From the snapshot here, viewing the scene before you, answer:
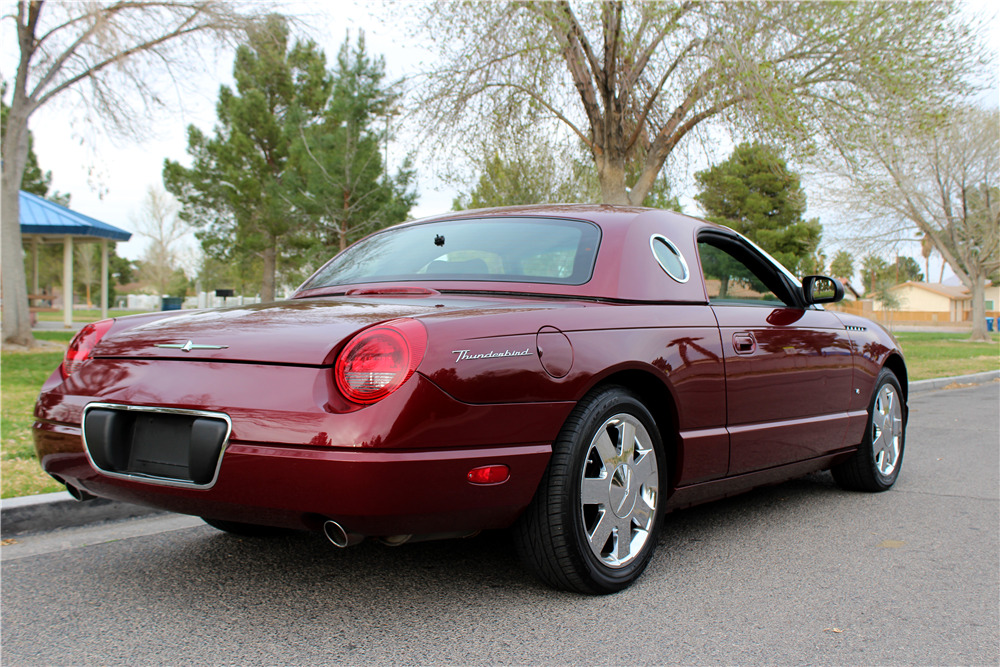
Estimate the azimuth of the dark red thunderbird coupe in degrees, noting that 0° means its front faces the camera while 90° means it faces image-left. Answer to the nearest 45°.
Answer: approximately 225°

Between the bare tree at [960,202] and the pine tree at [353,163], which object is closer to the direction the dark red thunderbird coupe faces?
the bare tree

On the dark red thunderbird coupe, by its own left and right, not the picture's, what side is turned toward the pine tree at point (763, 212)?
front

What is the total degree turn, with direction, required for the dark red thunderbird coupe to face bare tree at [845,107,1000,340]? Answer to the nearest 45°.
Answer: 0° — it already faces it

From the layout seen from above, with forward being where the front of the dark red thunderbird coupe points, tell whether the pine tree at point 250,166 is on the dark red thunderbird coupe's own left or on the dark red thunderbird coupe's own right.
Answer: on the dark red thunderbird coupe's own left

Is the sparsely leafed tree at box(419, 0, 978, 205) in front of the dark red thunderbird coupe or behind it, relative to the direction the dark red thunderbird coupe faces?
in front

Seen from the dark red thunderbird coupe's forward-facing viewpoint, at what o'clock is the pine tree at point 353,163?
The pine tree is roughly at 10 o'clock from the dark red thunderbird coupe.
